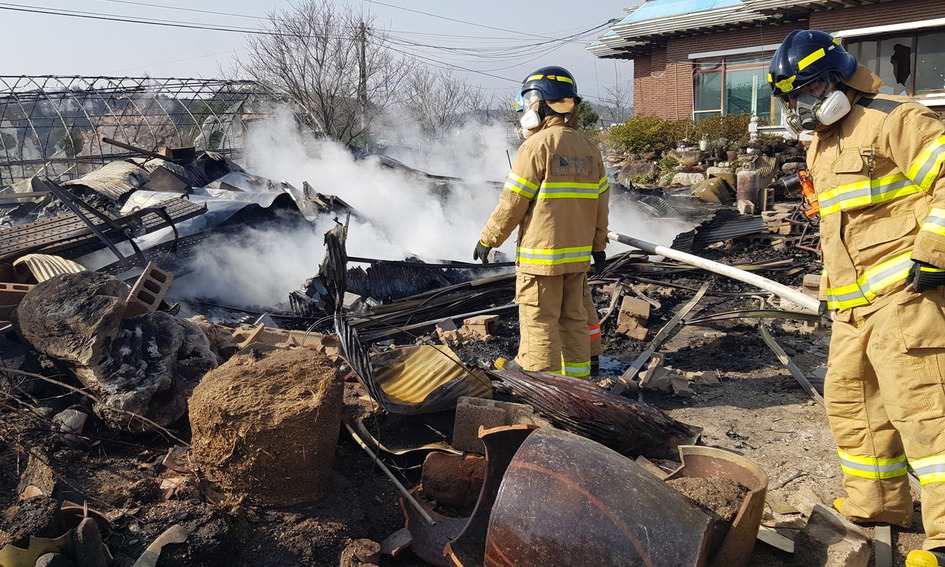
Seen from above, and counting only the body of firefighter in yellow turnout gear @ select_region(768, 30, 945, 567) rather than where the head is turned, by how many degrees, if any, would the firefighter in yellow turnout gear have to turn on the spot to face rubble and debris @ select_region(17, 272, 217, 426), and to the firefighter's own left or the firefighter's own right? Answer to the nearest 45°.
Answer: approximately 45° to the firefighter's own right

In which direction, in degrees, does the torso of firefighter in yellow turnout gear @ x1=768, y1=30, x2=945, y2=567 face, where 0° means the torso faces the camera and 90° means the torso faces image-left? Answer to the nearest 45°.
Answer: approximately 45°

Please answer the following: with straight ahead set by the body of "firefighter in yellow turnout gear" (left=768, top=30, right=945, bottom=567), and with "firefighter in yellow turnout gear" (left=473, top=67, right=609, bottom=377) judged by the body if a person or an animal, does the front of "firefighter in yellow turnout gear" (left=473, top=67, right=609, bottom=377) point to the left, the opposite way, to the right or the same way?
to the right

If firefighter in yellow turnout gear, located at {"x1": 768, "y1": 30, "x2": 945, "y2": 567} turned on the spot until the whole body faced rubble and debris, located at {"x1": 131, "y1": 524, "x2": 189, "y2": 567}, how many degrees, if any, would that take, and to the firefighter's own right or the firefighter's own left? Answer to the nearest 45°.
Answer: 0° — they already face it

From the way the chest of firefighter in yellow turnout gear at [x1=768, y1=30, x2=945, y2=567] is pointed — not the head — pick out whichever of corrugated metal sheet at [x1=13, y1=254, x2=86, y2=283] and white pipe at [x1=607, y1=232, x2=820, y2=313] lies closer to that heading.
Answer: the corrugated metal sheet

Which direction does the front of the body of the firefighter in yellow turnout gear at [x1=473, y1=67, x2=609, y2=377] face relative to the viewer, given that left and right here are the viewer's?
facing away from the viewer and to the left of the viewer

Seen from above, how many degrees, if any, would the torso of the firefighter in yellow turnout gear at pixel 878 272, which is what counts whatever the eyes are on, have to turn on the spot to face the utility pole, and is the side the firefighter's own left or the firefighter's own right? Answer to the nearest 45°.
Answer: approximately 90° to the firefighter's own right

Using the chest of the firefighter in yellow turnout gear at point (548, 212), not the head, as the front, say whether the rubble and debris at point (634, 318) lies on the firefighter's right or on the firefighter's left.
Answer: on the firefighter's right

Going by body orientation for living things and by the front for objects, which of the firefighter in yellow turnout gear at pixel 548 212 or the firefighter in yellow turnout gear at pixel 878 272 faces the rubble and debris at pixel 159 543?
the firefighter in yellow turnout gear at pixel 878 272

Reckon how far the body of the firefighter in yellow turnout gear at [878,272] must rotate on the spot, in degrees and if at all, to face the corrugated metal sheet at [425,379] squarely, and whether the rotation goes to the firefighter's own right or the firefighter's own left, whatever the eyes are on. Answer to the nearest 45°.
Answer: approximately 45° to the firefighter's own right

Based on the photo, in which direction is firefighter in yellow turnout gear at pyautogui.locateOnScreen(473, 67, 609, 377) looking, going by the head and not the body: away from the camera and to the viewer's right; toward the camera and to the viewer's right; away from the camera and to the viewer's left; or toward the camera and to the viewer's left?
away from the camera and to the viewer's left

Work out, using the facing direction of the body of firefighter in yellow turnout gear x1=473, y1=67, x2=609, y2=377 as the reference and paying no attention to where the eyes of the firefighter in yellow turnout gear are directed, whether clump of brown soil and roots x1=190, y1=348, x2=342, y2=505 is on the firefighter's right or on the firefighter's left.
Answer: on the firefighter's left

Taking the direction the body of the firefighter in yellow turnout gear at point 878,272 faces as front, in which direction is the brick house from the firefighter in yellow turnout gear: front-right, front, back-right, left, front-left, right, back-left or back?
back-right

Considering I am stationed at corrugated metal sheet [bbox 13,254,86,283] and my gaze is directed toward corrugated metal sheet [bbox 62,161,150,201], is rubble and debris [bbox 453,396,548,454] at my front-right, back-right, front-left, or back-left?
back-right

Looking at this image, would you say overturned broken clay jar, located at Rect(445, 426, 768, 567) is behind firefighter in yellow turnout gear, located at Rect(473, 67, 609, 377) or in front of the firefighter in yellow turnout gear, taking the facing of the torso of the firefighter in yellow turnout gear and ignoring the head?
behind
